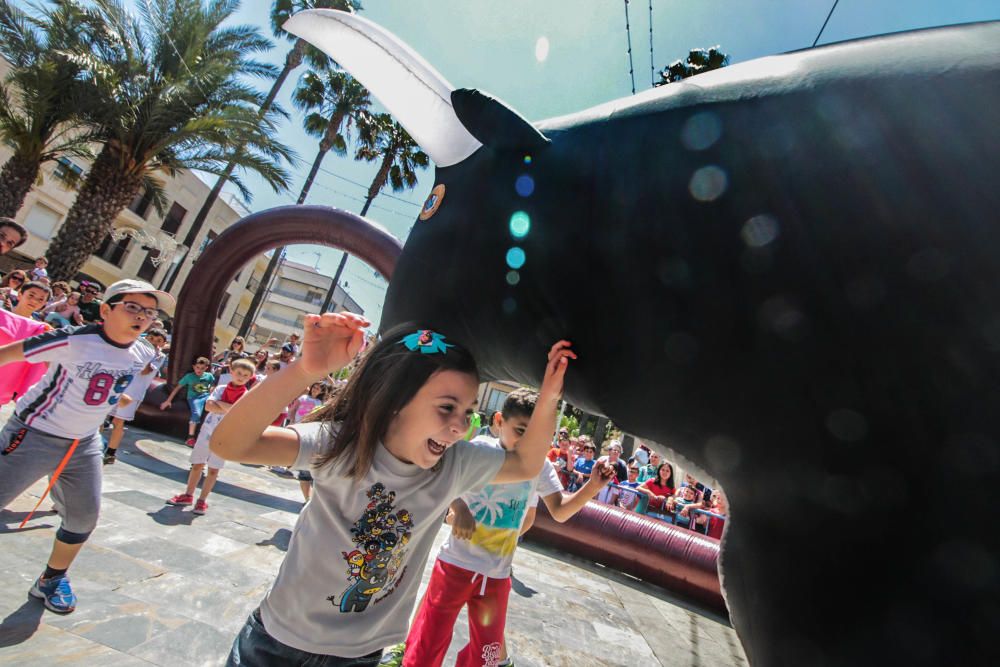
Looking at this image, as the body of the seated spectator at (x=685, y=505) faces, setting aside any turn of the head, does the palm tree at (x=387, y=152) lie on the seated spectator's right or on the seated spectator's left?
on the seated spectator's right

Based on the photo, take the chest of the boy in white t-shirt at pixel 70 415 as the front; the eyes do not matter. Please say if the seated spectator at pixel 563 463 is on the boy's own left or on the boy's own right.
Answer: on the boy's own left

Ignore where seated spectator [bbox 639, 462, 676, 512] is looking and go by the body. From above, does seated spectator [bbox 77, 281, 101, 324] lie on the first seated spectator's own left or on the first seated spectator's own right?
on the first seated spectator's own right

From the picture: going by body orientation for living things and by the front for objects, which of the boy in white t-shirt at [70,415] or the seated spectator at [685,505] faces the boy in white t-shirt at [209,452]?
the seated spectator

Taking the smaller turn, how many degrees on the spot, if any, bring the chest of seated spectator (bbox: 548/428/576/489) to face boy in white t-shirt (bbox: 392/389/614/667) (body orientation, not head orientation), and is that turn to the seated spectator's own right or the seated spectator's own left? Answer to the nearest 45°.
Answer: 0° — they already face them

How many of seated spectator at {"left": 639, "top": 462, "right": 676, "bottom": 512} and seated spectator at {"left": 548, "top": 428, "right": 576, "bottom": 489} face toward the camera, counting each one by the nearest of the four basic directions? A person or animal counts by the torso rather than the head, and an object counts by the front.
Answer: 2
